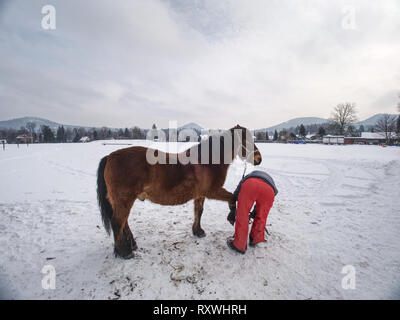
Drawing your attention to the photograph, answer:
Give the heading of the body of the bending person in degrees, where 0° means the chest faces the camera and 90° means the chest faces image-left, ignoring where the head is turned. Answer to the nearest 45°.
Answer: approximately 135°

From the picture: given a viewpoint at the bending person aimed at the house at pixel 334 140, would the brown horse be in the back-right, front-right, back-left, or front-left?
back-left
